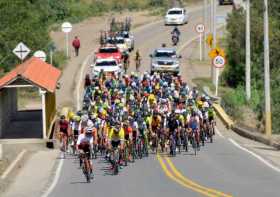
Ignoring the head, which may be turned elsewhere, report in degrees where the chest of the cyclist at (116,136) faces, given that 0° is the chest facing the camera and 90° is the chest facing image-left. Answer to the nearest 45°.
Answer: approximately 0°

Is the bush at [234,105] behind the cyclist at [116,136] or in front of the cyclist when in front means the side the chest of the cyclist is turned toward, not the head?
behind

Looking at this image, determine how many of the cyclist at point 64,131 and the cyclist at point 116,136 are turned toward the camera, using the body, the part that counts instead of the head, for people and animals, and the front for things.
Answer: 2

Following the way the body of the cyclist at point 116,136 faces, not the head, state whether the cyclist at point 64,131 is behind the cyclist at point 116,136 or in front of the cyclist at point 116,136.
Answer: behind

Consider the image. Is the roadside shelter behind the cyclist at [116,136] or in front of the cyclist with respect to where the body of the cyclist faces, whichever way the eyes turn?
behind
